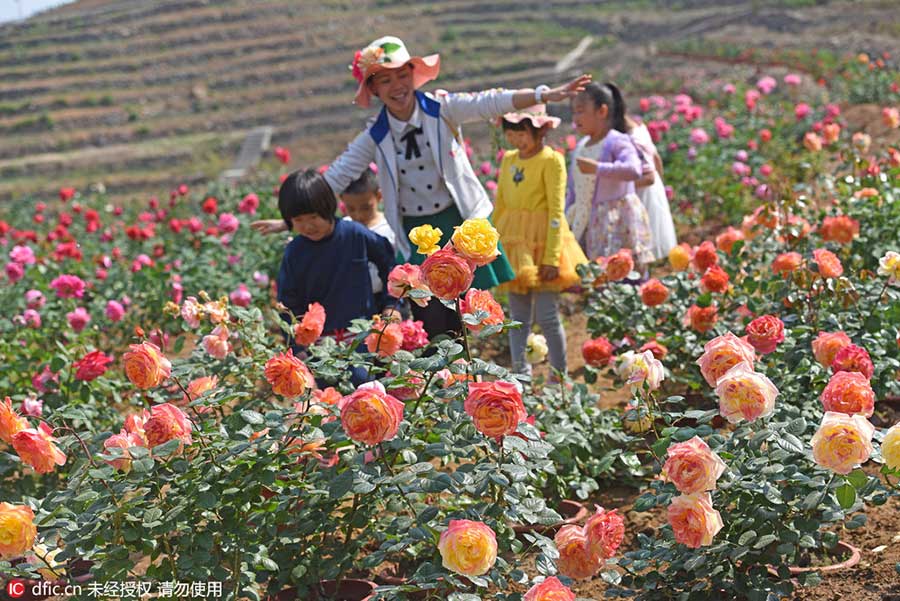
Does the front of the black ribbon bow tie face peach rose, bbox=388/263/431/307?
yes

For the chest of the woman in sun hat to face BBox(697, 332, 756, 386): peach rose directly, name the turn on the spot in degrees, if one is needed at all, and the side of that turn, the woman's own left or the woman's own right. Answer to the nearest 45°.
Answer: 0° — they already face it

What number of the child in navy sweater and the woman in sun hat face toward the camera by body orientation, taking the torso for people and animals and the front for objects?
2

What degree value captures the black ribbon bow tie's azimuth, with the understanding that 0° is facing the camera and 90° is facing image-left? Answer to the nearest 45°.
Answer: approximately 0°

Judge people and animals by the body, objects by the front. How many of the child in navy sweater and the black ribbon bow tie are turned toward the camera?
2
